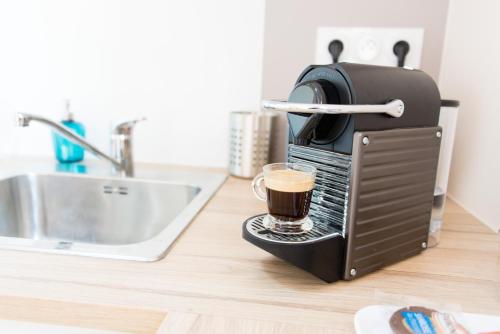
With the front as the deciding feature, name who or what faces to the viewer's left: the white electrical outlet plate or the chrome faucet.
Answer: the chrome faucet

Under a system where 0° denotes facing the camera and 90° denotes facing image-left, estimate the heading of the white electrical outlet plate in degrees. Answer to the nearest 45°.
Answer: approximately 0°

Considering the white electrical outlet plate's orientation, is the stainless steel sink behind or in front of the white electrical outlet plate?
in front

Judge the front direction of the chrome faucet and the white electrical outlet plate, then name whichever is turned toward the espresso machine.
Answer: the white electrical outlet plate

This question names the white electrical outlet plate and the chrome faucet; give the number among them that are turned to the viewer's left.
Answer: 1

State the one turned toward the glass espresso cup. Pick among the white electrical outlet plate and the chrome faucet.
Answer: the white electrical outlet plate

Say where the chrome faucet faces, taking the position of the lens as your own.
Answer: facing to the left of the viewer

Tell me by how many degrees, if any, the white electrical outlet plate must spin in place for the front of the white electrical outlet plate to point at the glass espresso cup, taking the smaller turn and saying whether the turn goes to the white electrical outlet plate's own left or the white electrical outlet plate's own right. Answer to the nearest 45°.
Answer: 0° — it already faces it

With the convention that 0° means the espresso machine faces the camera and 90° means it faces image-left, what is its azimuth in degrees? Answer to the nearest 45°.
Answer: approximately 45°
